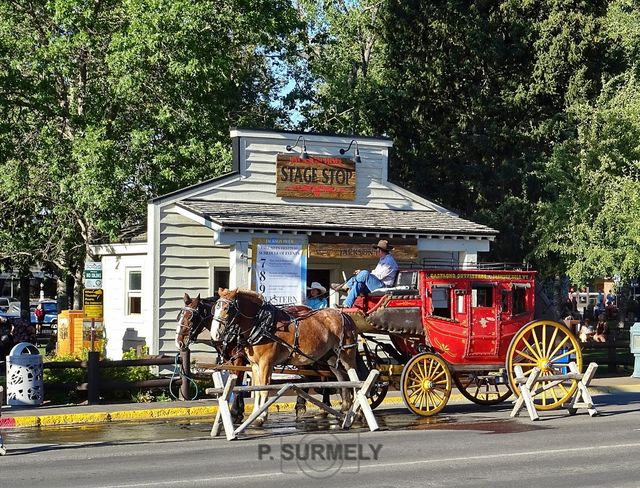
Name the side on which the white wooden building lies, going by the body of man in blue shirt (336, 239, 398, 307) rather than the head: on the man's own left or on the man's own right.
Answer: on the man's own right

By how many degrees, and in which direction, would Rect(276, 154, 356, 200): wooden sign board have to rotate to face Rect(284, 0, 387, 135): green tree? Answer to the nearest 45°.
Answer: approximately 180°

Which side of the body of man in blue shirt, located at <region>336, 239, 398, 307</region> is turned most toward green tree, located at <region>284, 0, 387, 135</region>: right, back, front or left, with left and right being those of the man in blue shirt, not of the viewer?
right

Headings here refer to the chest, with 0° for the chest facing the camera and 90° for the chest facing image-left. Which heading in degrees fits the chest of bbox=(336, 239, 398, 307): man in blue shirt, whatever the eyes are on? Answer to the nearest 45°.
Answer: approximately 90°

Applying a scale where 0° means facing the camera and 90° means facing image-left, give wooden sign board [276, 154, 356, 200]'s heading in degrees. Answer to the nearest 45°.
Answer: approximately 0°

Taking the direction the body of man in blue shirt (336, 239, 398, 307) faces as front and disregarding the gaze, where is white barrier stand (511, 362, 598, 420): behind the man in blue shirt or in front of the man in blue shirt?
behind

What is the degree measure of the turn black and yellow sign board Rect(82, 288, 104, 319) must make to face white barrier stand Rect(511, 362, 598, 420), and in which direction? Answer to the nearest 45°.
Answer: approximately 45° to its left

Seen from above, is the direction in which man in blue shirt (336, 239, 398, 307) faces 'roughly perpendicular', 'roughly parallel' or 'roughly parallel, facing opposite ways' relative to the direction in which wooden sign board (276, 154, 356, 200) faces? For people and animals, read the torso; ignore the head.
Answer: roughly perpendicular

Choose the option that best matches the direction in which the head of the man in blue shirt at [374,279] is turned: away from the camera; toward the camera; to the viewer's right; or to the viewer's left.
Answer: to the viewer's left

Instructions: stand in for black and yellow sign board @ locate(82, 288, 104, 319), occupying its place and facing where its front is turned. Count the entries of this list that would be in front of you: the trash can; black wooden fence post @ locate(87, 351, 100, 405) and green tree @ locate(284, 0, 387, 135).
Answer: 2

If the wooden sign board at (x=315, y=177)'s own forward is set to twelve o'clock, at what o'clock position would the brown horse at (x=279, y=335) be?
The brown horse is roughly at 12 o'clock from the wooden sign board.

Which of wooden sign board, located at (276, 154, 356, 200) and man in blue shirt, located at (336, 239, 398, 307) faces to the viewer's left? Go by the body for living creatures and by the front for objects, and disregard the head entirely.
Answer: the man in blue shirt
